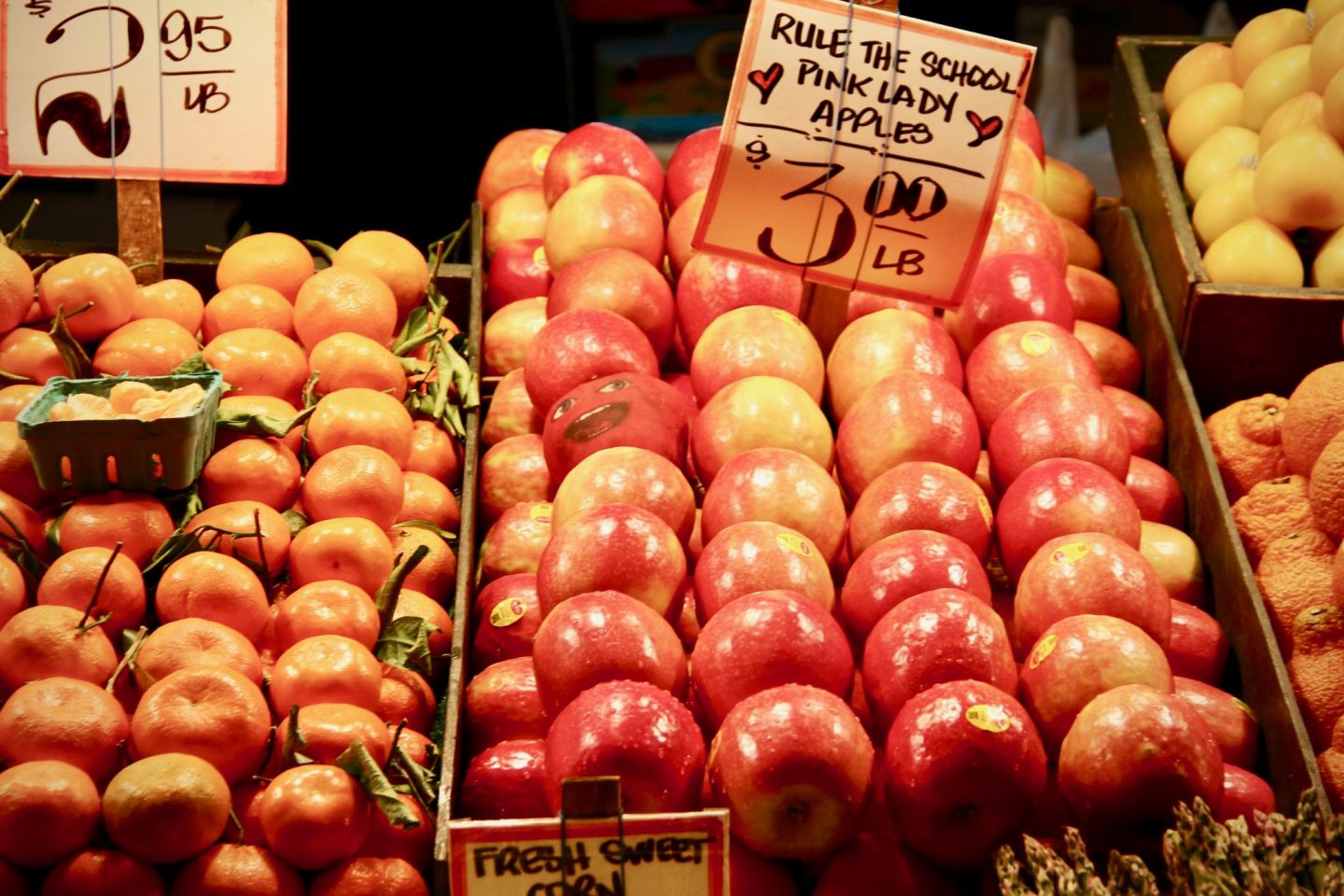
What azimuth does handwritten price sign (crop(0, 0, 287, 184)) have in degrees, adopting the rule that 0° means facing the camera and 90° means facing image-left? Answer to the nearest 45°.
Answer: approximately 0°

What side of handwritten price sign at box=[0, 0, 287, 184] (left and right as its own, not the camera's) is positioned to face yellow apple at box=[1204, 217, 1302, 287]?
left

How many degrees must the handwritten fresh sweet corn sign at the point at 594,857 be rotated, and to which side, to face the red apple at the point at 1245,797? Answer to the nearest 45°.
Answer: approximately 90° to its left

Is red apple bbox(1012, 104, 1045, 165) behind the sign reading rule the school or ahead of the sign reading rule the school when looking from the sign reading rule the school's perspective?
behind

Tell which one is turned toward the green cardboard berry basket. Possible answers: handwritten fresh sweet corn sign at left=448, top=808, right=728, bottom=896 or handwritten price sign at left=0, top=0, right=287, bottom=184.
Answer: handwritten price sign at left=0, top=0, right=287, bottom=184

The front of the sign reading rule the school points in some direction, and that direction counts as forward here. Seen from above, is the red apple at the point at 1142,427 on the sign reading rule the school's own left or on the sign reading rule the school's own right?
on the sign reading rule the school's own left

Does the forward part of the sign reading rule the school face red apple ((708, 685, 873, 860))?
yes

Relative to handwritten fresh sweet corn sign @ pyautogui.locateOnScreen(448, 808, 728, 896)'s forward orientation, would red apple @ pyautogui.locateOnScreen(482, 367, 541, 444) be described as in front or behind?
behind

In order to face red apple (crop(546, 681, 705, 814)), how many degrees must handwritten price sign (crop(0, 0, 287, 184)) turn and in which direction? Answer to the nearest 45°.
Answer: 0° — it already faces it

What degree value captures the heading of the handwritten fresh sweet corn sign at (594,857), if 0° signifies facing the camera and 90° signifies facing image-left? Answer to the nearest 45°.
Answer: approximately 0°

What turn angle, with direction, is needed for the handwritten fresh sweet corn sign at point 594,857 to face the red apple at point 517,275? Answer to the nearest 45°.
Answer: approximately 180°
